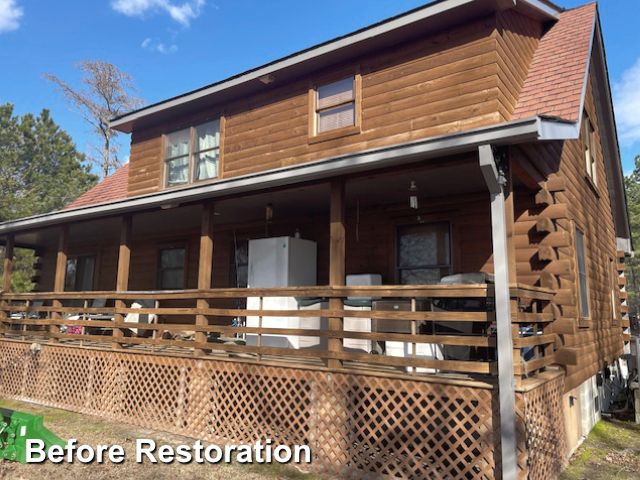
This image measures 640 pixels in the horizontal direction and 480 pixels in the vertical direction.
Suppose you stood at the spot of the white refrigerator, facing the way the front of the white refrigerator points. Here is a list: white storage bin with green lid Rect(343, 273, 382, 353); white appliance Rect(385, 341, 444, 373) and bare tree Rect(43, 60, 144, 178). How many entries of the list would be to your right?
1

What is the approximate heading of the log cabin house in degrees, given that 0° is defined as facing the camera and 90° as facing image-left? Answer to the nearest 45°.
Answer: approximately 45°

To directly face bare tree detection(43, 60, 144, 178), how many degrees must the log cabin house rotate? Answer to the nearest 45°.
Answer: approximately 90° to its right

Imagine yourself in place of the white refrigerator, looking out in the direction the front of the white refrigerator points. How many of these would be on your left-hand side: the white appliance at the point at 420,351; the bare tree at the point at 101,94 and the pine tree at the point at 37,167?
1

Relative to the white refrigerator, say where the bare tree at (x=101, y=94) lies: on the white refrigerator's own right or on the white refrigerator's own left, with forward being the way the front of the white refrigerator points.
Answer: on the white refrigerator's own right

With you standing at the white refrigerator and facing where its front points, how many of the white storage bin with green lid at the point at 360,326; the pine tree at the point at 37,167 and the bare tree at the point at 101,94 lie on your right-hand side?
2

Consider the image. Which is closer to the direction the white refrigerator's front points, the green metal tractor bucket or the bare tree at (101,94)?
the green metal tractor bucket

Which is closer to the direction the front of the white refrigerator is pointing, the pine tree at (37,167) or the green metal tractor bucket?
the green metal tractor bucket

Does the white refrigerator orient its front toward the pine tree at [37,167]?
no

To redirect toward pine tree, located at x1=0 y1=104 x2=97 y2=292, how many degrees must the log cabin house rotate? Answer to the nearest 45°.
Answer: approximately 90° to its right

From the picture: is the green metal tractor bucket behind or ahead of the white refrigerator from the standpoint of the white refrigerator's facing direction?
ahead

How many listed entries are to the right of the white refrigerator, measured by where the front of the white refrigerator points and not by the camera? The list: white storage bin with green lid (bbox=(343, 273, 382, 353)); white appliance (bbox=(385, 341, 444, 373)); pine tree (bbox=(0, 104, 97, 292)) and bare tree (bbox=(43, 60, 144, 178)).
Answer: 2

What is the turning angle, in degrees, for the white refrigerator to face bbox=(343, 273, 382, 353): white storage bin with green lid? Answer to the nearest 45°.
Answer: approximately 90° to its left
